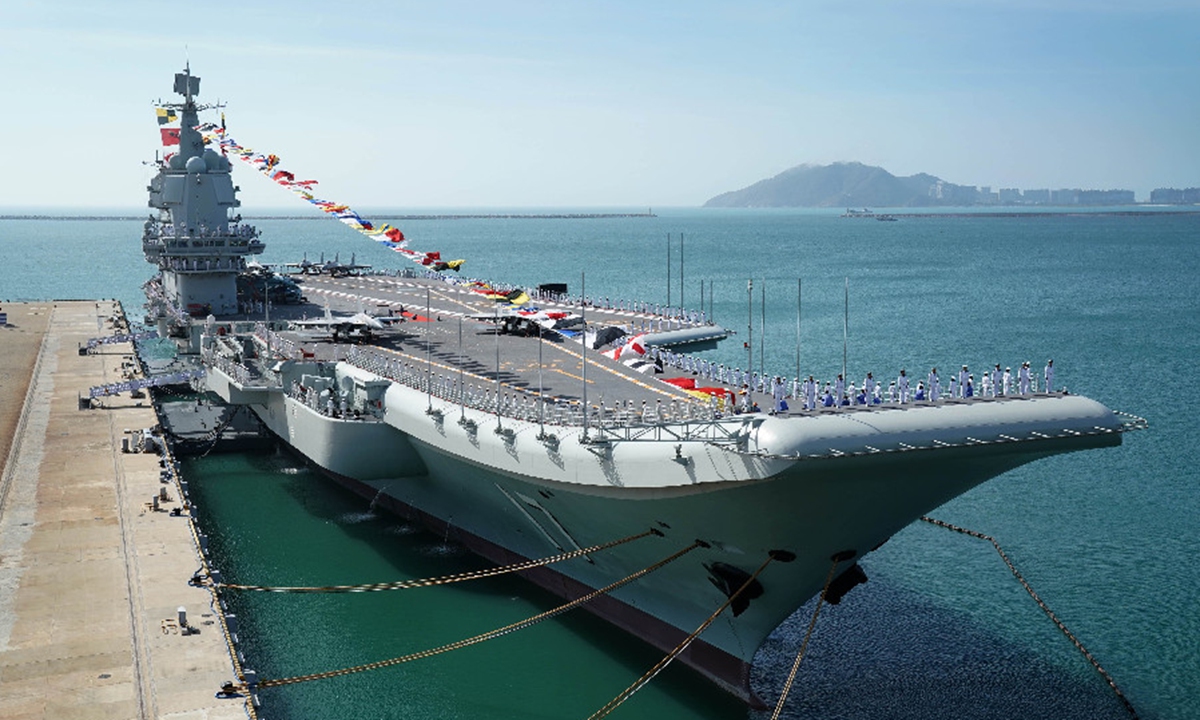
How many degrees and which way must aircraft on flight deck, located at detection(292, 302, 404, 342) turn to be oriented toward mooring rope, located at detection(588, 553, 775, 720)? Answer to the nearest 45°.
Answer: approximately 45° to its right

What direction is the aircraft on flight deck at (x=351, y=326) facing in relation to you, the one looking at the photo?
facing the viewer and to the right of the viewer

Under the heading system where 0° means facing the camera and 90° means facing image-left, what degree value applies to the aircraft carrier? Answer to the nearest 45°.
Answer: approximately 315°

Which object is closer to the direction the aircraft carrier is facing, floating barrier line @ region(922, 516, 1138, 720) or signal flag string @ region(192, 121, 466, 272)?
the floating barrier line

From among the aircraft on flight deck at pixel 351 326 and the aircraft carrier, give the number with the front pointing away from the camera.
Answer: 0
